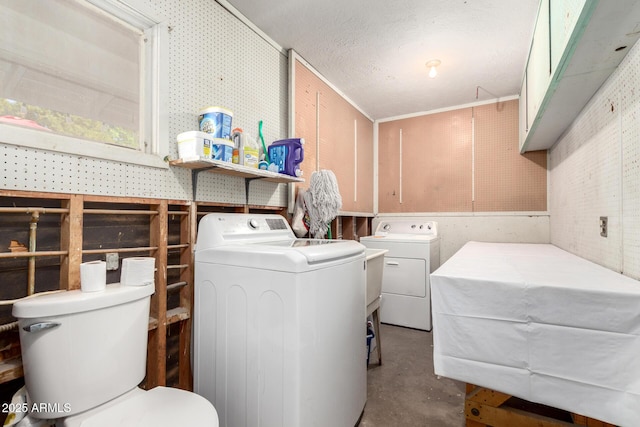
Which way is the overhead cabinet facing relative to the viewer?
to the viewer's left

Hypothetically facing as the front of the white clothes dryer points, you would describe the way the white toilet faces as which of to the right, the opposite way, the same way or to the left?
to the left

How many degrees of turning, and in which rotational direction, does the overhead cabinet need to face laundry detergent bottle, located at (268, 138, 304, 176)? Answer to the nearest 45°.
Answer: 0° — it already faces it

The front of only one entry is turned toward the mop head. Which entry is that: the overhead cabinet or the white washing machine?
the overhead cabinet

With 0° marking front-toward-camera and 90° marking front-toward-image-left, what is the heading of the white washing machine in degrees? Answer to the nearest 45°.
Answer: approximately 315°

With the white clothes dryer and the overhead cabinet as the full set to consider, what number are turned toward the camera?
1

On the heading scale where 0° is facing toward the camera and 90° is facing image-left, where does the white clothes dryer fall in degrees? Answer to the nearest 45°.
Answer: approximately 0°

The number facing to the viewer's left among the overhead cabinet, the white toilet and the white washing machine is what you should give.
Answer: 1
